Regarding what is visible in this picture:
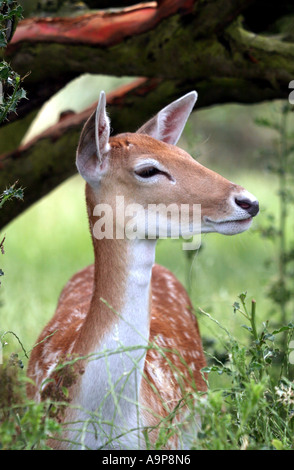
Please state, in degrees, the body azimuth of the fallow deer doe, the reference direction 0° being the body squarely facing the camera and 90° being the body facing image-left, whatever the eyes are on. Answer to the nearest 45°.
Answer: approximately 0°
